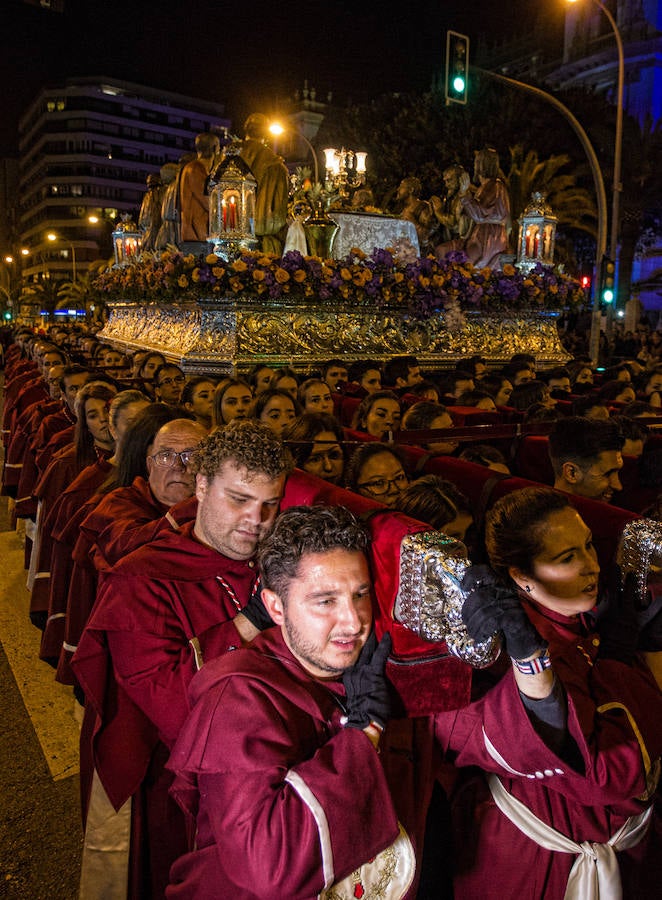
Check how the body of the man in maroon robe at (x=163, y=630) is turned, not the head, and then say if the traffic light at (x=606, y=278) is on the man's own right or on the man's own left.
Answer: on the man's own left

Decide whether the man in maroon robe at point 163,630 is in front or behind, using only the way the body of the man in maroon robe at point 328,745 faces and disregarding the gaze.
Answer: behind

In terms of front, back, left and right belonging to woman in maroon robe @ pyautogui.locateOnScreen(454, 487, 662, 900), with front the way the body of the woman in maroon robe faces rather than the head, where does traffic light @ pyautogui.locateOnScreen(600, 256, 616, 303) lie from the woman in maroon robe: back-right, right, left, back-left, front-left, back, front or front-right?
back-left

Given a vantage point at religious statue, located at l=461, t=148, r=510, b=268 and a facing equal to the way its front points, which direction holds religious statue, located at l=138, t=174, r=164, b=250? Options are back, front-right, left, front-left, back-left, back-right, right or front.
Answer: front-right

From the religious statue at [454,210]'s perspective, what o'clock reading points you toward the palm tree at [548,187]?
The palm tree is roughly at 5 o'clock from the religious statue.

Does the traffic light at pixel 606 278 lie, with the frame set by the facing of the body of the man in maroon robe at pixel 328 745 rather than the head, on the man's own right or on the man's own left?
on the man's own left

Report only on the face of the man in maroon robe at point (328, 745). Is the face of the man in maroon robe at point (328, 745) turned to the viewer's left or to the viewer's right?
to the viewer's right

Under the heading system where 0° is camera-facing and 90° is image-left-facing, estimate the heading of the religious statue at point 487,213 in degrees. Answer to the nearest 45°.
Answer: approximately 45°

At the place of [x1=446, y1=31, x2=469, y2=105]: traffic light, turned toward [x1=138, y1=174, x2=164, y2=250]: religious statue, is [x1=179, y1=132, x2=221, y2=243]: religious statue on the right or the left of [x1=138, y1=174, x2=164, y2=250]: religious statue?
left

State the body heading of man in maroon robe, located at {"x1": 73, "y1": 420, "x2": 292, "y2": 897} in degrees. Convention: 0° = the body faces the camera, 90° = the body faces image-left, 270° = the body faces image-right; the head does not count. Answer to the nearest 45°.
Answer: approximately 315°

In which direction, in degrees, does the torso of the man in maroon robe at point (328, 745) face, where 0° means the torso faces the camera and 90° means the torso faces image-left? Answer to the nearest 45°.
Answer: approximately 315°
